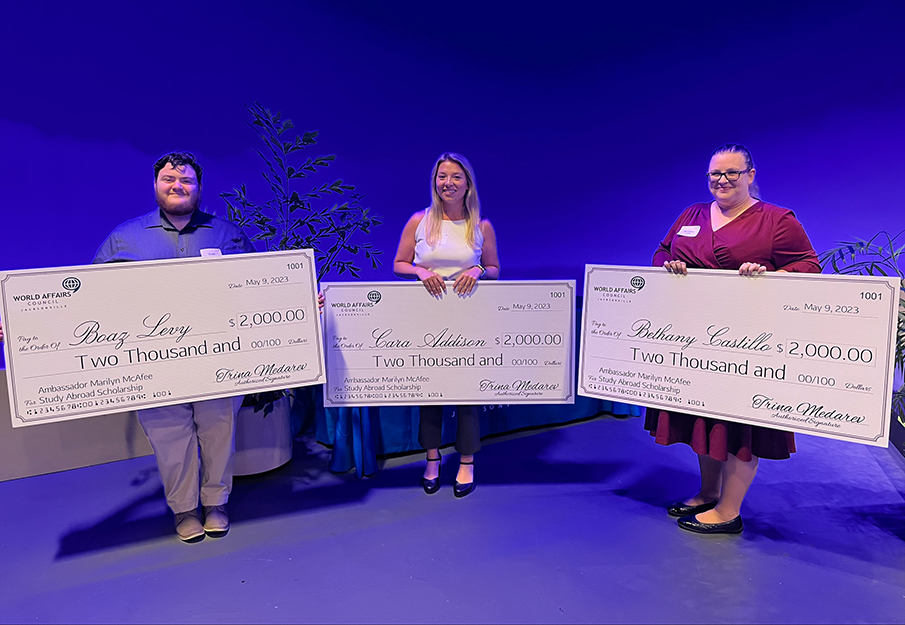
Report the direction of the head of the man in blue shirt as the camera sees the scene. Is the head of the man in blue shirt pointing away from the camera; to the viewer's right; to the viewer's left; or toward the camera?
toward the camera

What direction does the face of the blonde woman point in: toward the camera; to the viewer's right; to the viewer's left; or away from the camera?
toward the camera

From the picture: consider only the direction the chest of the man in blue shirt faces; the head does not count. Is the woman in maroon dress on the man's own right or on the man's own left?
on the man's own left

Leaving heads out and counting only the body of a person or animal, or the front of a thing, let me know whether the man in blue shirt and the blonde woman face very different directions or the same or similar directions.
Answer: same or similar directions

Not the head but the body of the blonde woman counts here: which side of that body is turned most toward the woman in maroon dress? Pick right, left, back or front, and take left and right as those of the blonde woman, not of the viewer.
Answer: left

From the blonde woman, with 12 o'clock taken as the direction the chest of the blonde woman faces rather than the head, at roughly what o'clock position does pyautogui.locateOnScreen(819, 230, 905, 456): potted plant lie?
The potted plant is roughly at 9 o'clock from the blonde woman.

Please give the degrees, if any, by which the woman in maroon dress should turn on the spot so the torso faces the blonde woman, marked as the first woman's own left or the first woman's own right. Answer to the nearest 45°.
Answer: approximately 45° to the first woman's own right

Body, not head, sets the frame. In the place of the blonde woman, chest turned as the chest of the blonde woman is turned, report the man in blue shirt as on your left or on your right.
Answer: on your right

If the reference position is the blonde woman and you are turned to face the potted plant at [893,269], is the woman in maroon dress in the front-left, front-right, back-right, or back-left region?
front-right

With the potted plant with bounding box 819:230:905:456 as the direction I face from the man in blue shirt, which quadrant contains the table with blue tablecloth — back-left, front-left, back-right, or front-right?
front-left

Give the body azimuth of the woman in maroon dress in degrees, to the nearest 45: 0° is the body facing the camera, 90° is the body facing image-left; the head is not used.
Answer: approximately 45°

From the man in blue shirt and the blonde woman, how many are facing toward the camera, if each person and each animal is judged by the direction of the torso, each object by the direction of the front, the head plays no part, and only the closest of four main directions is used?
2

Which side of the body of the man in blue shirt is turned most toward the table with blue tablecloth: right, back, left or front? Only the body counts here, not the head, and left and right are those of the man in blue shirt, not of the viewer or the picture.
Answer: left

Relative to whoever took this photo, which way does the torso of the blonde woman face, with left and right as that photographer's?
facing the viewer

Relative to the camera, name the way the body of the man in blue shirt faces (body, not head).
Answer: toward the camera

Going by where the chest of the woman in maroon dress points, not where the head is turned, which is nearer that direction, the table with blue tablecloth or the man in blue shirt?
the man in blue shirt
